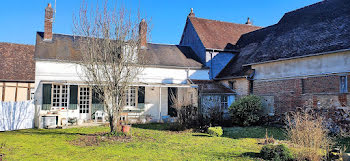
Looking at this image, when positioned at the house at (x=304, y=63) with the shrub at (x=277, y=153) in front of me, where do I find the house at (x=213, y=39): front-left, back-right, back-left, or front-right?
back-right

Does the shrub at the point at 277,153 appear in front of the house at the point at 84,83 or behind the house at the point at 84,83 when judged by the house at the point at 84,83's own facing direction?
in front

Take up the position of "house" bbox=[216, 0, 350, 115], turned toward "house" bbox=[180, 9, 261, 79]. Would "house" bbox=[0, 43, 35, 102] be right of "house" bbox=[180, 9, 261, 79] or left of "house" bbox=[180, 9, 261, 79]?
left

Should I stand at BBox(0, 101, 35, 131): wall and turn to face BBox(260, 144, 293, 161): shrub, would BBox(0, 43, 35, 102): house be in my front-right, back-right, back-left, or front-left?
back-left

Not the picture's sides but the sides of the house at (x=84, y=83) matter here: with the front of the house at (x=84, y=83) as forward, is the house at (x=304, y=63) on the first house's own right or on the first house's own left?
on the first house's own left

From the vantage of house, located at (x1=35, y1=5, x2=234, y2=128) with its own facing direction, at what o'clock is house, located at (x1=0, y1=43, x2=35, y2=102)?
house, located at (x1=0, y1=43, x2=35, y2=102) is roughly at 4 o'clock from house, located at (x1=35, y1=5, x2=234, y2=128).

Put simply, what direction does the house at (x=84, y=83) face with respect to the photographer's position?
facing the viewer

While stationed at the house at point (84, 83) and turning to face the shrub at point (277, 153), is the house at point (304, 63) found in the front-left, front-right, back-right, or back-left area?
front-left

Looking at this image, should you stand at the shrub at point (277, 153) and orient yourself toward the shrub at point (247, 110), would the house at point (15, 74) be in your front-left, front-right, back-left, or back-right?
front-left
